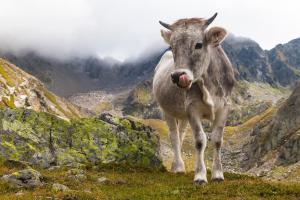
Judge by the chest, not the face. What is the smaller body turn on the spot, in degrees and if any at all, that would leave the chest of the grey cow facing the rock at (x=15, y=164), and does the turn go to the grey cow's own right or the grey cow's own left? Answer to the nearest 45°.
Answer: approximately 135° to the grey cow's own right

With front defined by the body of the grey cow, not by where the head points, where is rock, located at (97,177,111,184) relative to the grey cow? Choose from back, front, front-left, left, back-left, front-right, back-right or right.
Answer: back-right

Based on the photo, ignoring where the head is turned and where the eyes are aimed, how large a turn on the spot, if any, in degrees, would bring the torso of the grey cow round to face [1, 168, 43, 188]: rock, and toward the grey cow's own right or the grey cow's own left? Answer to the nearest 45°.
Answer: approximately 90° to the grey cow's own right

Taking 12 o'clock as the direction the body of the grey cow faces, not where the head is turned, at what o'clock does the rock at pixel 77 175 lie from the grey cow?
The rock is roughly at 4 o'clock from the grey cow.

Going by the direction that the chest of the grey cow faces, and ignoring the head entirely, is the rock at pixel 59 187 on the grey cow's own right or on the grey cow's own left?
on the grey cow's own right

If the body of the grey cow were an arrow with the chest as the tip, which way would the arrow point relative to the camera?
toward the camera

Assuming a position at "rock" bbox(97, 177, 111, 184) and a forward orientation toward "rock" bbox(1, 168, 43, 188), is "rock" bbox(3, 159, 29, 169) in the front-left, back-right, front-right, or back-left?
front-right

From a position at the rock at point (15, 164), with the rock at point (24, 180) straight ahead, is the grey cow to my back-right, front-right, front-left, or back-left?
front-left
